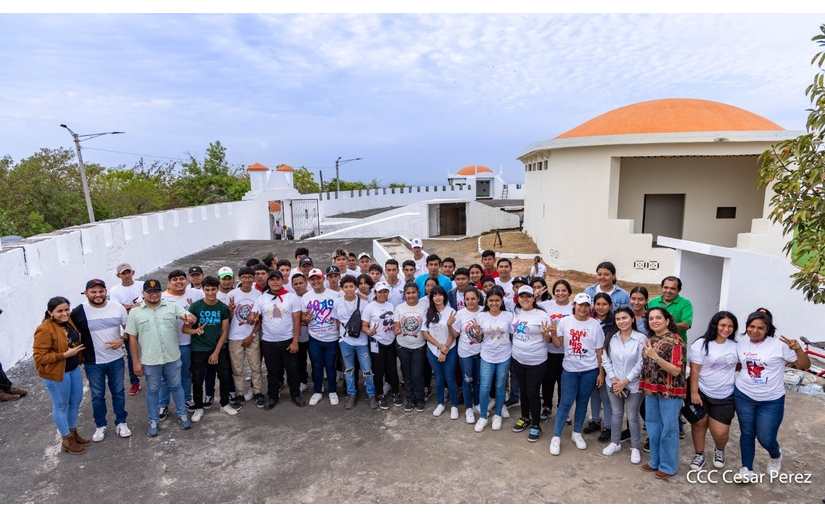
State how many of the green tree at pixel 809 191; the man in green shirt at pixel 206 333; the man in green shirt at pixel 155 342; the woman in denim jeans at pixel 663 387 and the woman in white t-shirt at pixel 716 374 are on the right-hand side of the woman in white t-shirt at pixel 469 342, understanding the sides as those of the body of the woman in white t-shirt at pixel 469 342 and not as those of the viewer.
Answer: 2

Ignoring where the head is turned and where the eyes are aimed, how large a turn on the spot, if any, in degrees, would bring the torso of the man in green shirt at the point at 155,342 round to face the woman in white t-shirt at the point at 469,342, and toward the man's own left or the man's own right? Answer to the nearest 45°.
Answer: approximately 45° to the man's own left

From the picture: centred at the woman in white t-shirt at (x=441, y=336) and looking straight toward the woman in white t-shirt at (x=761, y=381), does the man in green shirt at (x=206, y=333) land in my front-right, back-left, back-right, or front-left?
back-right

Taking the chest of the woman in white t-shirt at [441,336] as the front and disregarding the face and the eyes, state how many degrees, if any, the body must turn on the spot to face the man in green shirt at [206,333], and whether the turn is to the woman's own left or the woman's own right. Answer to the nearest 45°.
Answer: approximately 90° to the woman's own right

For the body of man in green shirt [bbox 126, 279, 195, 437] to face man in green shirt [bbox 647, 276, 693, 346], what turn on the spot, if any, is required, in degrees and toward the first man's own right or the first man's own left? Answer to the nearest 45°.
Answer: approximately 45° to the first man's own left

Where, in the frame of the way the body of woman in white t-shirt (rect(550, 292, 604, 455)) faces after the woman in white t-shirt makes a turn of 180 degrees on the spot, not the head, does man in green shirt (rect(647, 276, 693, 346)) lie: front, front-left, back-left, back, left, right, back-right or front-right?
front-right

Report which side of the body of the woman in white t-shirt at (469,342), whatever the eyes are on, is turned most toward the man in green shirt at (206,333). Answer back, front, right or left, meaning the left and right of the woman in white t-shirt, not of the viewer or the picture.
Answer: right

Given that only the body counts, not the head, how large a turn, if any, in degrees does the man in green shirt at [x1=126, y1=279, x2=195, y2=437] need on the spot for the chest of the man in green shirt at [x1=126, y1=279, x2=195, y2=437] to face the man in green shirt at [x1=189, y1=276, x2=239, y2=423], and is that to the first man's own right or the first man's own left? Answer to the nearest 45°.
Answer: approximately 90° to the first man's own left

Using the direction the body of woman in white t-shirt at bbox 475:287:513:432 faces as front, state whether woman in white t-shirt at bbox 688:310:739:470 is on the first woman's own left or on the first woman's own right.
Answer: on the first woman's own left
